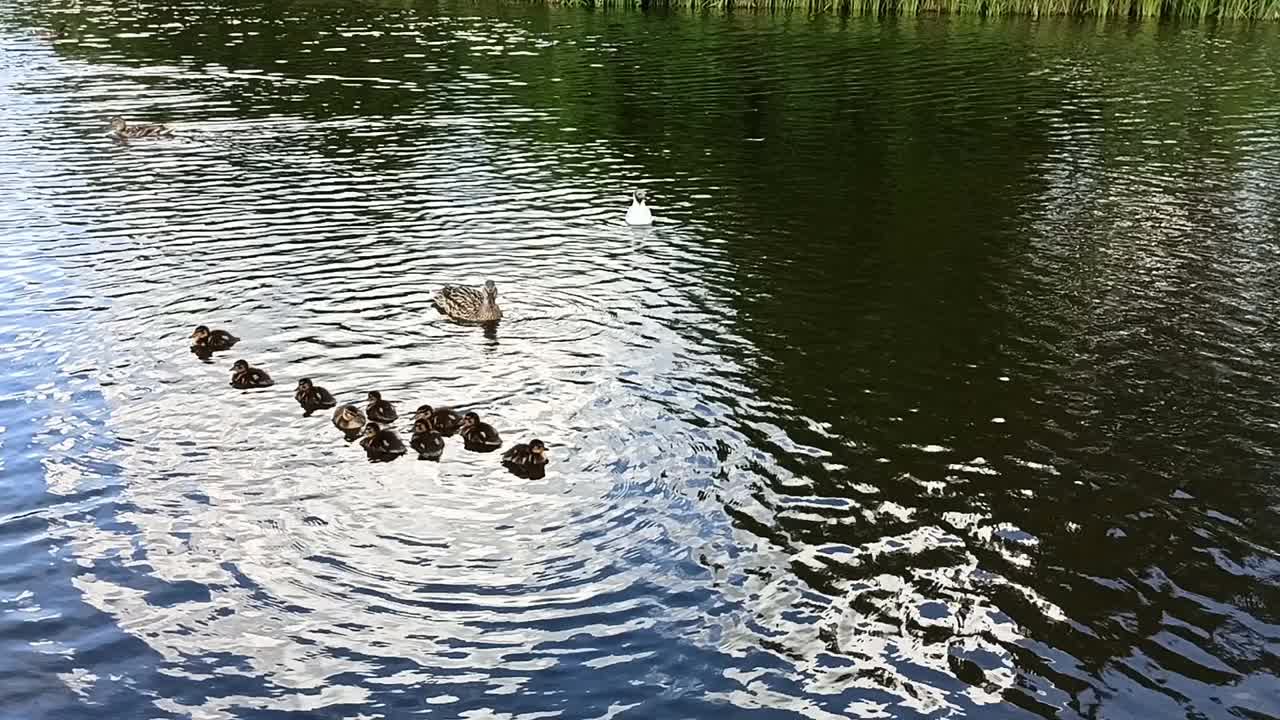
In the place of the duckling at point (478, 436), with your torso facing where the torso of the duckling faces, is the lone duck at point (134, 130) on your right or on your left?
on your right

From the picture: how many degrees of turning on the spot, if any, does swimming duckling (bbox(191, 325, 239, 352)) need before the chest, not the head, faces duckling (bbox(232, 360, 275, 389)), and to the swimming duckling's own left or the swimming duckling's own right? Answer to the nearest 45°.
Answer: approximately 90° to the swimming duckling's own left

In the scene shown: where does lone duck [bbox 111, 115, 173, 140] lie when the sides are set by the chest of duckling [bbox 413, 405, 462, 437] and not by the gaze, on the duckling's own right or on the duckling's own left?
on the duckling's own right

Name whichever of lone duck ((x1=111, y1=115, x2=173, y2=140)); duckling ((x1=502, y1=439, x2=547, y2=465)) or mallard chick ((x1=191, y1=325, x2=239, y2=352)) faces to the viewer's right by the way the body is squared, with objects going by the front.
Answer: the duckling

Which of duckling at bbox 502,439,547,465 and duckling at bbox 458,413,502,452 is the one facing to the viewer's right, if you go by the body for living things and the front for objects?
duckling at bbox 502,439,547,465

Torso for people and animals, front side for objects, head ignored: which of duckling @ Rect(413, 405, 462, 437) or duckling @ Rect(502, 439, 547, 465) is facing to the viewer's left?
duckling @ Rect(413, 405, 462, 437)

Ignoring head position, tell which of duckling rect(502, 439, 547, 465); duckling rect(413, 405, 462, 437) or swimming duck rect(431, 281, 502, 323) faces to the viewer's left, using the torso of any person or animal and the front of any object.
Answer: duckling rect(413, 405, 462, 437)

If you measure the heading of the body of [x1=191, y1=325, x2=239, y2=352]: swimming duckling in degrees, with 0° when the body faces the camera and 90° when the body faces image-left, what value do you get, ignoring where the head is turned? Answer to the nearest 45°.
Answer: approximately 90°

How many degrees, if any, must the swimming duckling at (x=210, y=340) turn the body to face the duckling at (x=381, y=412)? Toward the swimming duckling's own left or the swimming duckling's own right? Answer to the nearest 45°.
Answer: approximately 135° to the swimming duckling's own left

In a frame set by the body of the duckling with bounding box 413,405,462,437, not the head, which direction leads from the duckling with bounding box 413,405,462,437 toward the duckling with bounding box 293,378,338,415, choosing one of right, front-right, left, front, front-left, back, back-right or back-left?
front-right

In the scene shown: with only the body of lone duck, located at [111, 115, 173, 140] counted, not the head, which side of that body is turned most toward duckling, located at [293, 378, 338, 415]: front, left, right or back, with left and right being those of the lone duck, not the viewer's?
left

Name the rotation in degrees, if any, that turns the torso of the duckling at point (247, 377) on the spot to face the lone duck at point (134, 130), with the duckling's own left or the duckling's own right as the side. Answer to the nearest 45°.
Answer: approximately 90° to the duckling's own right
